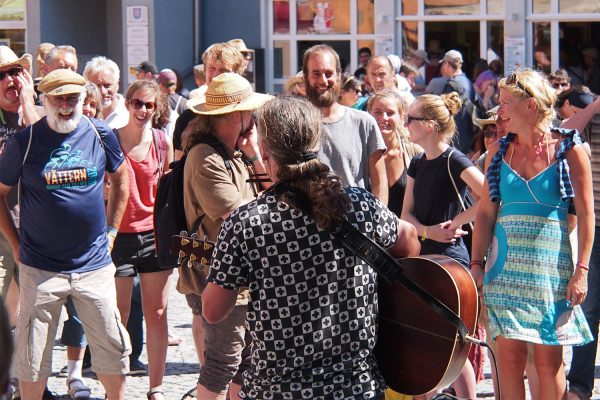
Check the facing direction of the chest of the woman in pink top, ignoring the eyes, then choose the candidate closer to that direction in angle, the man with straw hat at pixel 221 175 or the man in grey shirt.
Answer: the man with straw hat

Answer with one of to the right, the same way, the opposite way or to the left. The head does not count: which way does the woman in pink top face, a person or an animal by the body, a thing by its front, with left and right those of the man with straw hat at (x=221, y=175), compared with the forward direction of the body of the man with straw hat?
to the right

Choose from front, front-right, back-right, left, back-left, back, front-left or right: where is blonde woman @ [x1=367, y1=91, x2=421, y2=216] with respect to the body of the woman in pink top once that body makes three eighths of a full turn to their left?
front-right

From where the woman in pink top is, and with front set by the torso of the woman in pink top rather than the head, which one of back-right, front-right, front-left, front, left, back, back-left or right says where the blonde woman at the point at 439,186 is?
front-left

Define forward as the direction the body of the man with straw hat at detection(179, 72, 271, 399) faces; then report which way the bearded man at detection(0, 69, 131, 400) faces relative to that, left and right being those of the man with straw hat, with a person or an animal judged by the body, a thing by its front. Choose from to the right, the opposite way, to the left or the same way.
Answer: to the right

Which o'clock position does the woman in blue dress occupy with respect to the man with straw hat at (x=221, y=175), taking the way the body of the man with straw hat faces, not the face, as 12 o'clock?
The woman in blue dress is roughly at 12 o'clock from the man with straw hat.

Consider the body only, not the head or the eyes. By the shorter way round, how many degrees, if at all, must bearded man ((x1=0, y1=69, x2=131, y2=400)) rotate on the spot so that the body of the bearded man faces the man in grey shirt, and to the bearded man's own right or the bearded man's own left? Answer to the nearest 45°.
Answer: approximately 90° to the bearded man's own left

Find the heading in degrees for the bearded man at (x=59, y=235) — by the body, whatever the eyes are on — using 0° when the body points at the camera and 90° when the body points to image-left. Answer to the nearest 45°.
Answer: approximately 0°

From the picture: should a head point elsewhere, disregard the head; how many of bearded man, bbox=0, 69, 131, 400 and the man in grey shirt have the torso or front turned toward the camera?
2

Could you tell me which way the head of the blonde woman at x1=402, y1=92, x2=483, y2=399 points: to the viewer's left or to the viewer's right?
to the viewer's left

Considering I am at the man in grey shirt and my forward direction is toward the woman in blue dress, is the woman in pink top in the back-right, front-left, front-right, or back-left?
back-right
